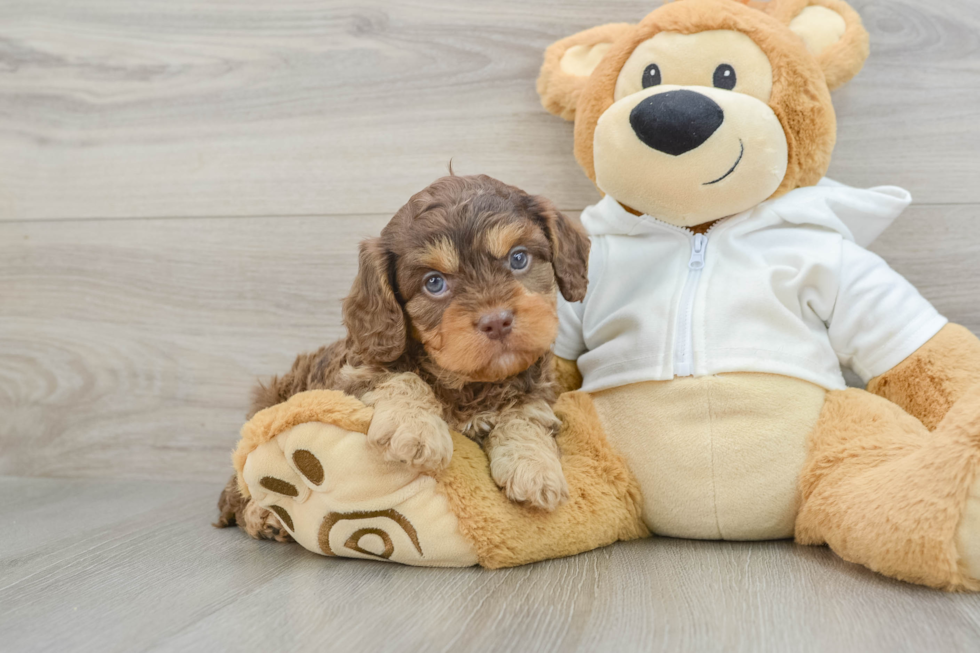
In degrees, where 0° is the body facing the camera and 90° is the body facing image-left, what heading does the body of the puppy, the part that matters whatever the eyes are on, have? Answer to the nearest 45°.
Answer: approximately 315°
